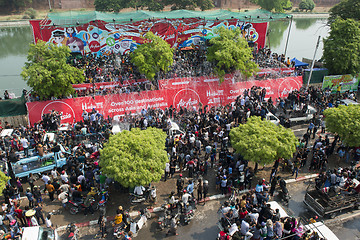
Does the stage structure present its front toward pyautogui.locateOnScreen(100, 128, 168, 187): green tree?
yes

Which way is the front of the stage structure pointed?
toward the camera

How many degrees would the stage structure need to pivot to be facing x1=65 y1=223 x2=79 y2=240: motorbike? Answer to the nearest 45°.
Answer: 0° — it already faces it

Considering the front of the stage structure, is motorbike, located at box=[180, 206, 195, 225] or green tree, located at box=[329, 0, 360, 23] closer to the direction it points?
the motorbike

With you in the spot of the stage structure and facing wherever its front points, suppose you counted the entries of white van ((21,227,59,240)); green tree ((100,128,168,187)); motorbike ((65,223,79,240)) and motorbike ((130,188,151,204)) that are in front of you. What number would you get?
4

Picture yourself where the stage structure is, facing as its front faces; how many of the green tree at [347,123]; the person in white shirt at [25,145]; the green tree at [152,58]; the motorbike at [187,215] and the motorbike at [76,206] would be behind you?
0

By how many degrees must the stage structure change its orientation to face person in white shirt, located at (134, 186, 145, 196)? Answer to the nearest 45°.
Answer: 0° — it already faces them

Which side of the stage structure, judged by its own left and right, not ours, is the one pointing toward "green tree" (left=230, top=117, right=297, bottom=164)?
front

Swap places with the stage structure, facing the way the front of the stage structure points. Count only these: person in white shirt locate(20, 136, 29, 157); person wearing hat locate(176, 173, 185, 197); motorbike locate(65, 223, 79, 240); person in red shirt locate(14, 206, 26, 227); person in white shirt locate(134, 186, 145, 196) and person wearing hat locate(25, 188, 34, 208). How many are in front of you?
6

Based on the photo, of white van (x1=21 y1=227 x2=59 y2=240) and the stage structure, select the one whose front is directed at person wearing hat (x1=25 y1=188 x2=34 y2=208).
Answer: the stage structure

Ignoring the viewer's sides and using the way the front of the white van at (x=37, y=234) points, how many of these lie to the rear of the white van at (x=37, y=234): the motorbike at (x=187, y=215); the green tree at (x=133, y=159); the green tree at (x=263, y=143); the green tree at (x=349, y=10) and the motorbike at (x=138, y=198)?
0

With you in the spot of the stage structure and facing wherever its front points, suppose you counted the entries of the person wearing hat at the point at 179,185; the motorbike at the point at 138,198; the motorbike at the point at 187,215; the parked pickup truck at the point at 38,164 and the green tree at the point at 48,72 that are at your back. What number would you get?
0

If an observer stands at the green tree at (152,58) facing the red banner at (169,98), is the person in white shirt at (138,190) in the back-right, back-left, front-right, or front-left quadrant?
front-right
